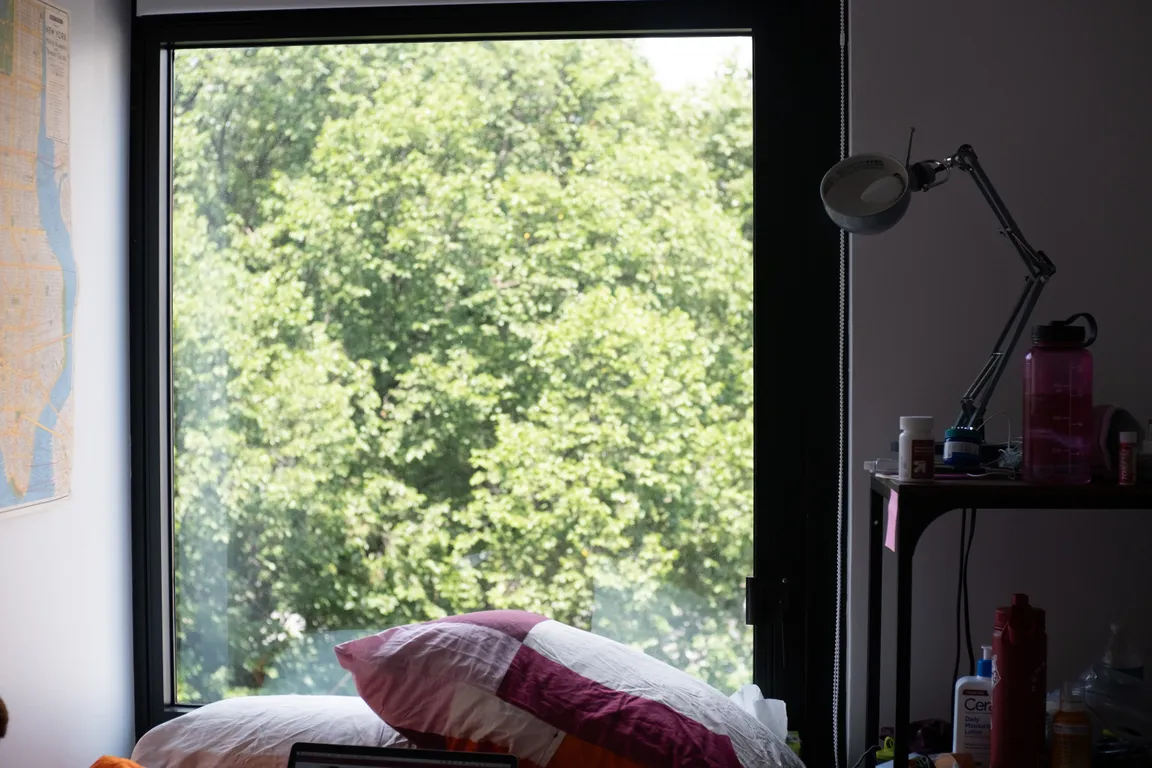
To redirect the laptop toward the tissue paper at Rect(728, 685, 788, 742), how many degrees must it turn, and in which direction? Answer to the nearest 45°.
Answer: approximately 90° to its left

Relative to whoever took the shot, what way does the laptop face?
facing the viewer

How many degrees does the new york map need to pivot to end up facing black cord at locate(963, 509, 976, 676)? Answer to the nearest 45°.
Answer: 0° — it already faces it

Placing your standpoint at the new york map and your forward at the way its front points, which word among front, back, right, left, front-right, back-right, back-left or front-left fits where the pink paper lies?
front

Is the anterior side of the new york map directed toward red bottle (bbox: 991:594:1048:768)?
yes

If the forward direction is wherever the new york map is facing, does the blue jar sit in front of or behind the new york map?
in front

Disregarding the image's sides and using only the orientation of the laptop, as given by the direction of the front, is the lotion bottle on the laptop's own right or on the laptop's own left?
on the laptop's own left

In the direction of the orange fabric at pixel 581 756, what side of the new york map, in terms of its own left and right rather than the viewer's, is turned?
front

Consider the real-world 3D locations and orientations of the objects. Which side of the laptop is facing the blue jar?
left

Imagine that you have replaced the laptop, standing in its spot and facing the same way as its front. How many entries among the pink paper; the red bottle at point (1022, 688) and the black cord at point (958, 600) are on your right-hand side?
0

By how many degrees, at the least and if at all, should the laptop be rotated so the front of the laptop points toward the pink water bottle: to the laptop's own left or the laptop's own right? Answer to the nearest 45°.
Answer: approximately 90° to the laptop's own left

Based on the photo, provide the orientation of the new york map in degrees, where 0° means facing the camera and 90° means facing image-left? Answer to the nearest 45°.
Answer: approximately 315°

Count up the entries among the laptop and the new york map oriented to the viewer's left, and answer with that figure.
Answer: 0

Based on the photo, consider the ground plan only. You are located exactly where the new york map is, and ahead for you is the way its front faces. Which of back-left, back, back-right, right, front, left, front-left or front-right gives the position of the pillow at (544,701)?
front

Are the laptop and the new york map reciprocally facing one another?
no

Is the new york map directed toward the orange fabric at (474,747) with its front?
yes
